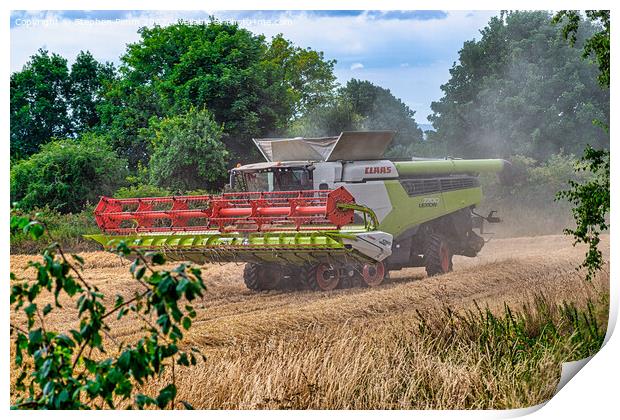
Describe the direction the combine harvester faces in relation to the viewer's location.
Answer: facing the viewer and to the left of the viewer

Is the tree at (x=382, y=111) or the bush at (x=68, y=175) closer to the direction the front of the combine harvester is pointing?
the bush
